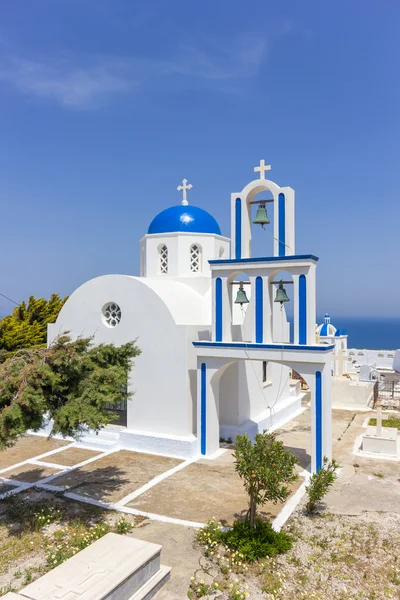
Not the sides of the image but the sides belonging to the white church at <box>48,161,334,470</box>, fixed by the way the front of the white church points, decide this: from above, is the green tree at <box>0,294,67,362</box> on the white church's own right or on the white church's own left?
on the white church's own right

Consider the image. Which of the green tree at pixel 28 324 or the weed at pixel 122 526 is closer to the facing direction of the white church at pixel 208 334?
the weed

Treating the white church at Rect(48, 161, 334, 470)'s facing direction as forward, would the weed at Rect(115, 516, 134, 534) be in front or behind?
in front

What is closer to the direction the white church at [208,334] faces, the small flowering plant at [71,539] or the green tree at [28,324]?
the small flowering plant

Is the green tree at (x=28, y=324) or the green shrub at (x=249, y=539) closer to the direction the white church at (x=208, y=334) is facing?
the green shrub

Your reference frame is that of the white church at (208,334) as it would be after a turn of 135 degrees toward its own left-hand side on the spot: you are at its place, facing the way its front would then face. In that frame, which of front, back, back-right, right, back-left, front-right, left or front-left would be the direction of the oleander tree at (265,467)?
right

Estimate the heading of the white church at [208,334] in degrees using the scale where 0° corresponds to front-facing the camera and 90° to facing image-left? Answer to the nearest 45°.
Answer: approximately 45°

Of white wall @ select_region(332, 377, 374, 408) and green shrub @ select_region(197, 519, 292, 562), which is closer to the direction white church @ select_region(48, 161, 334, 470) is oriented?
the green shrub
